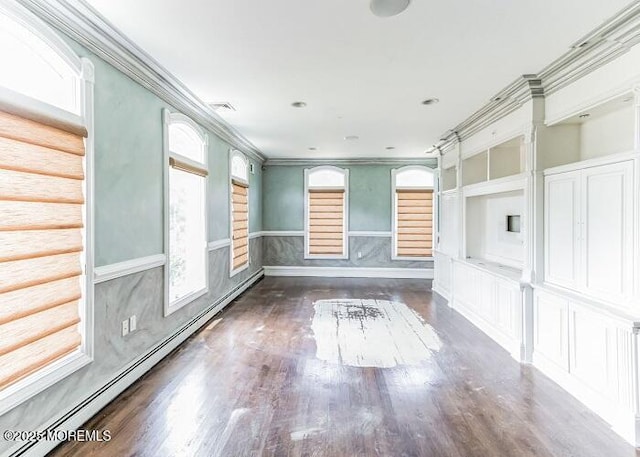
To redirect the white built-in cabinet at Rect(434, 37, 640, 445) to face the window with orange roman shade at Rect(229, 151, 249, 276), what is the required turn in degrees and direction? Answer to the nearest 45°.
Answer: approximately 45° to its right

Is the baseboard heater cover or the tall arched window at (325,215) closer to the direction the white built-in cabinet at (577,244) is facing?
the baseboard heater cover

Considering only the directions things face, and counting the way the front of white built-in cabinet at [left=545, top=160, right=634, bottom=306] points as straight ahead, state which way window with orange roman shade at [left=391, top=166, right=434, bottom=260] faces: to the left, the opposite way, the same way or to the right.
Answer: to the left

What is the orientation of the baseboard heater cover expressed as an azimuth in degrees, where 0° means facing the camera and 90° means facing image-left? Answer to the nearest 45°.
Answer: approximately 315°

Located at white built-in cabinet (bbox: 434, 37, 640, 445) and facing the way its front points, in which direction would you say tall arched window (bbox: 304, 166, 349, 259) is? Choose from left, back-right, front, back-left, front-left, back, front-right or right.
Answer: right

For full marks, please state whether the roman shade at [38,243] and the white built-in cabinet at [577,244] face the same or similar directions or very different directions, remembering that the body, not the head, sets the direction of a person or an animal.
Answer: very different directions

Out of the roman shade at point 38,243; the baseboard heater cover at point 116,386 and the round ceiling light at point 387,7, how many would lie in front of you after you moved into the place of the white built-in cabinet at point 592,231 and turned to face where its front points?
3

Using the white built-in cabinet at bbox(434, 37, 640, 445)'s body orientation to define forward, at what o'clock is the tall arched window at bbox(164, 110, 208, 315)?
The tall arched window is roughly at 1 o'clock from the white built-in cabinet.

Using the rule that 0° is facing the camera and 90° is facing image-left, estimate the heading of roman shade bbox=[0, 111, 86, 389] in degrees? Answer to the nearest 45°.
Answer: approximately 315°

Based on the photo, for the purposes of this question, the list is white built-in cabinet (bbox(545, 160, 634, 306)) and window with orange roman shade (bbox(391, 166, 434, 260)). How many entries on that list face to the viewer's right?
0

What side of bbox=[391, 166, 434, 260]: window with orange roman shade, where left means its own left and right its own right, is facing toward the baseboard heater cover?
front

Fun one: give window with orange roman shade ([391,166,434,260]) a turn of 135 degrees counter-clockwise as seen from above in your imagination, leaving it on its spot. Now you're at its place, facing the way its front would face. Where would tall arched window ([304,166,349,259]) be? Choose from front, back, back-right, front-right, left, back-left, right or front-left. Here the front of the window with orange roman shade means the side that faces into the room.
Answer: back-left

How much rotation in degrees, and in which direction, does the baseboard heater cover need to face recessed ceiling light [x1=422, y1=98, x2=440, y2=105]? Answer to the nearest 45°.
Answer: approximately 45° to its left

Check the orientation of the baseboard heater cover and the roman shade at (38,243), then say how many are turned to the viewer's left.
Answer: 0
